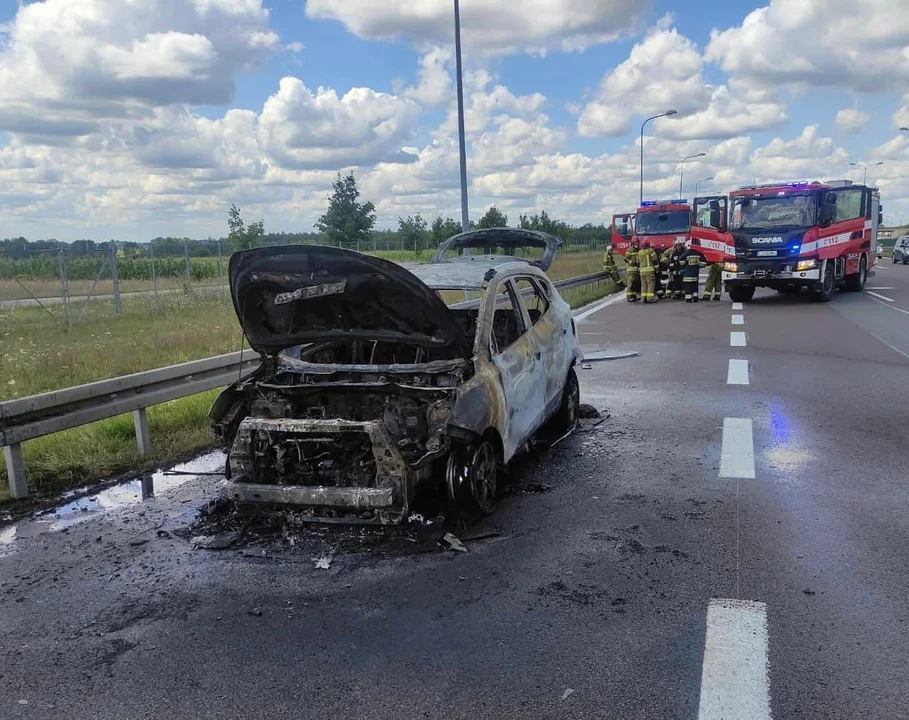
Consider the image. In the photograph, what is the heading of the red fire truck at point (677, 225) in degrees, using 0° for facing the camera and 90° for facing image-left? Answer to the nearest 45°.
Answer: approximately 0°

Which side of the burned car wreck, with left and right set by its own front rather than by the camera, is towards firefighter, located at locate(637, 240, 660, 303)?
back

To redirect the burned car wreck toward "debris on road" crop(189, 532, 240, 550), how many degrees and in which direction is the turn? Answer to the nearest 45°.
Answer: approximately 45° to its right

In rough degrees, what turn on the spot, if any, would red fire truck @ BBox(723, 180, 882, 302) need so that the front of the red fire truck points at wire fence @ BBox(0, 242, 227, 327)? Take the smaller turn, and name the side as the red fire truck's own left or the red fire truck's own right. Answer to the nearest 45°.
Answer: approximately 45° to the red fire truck's own right

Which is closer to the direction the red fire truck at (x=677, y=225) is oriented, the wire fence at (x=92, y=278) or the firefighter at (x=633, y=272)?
the firefighter

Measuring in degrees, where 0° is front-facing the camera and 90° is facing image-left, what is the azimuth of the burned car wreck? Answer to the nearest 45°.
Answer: approximately 45°

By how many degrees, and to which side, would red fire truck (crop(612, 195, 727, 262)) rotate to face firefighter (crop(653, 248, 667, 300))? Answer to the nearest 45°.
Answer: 0° — it already faces them
